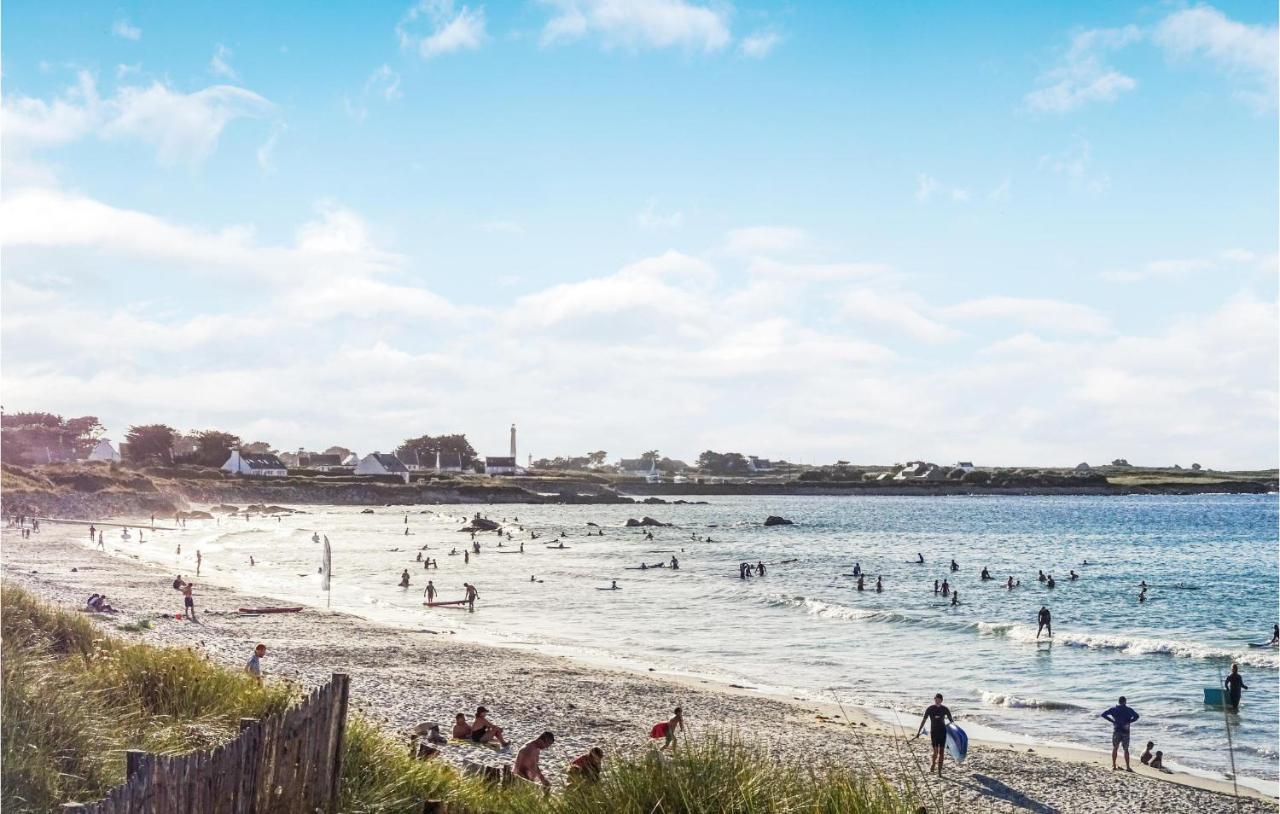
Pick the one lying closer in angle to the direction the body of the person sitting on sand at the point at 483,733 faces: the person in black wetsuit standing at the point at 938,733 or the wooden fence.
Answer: the person in black wetsuit standing

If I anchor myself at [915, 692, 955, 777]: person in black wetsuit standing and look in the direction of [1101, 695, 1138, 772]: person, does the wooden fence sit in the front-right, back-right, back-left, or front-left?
back-right

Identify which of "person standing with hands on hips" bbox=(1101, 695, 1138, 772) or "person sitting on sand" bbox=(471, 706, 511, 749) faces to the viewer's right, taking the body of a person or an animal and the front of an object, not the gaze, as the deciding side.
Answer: the person sitting on sand

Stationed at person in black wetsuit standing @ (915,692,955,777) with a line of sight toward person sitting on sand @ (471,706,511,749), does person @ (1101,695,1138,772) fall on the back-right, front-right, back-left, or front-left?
back-right

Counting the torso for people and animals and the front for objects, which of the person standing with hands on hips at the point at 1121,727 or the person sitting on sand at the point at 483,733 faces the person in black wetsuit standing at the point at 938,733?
the person sitting on sand

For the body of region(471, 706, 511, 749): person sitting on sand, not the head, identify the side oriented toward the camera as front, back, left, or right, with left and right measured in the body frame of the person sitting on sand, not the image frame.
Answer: right
